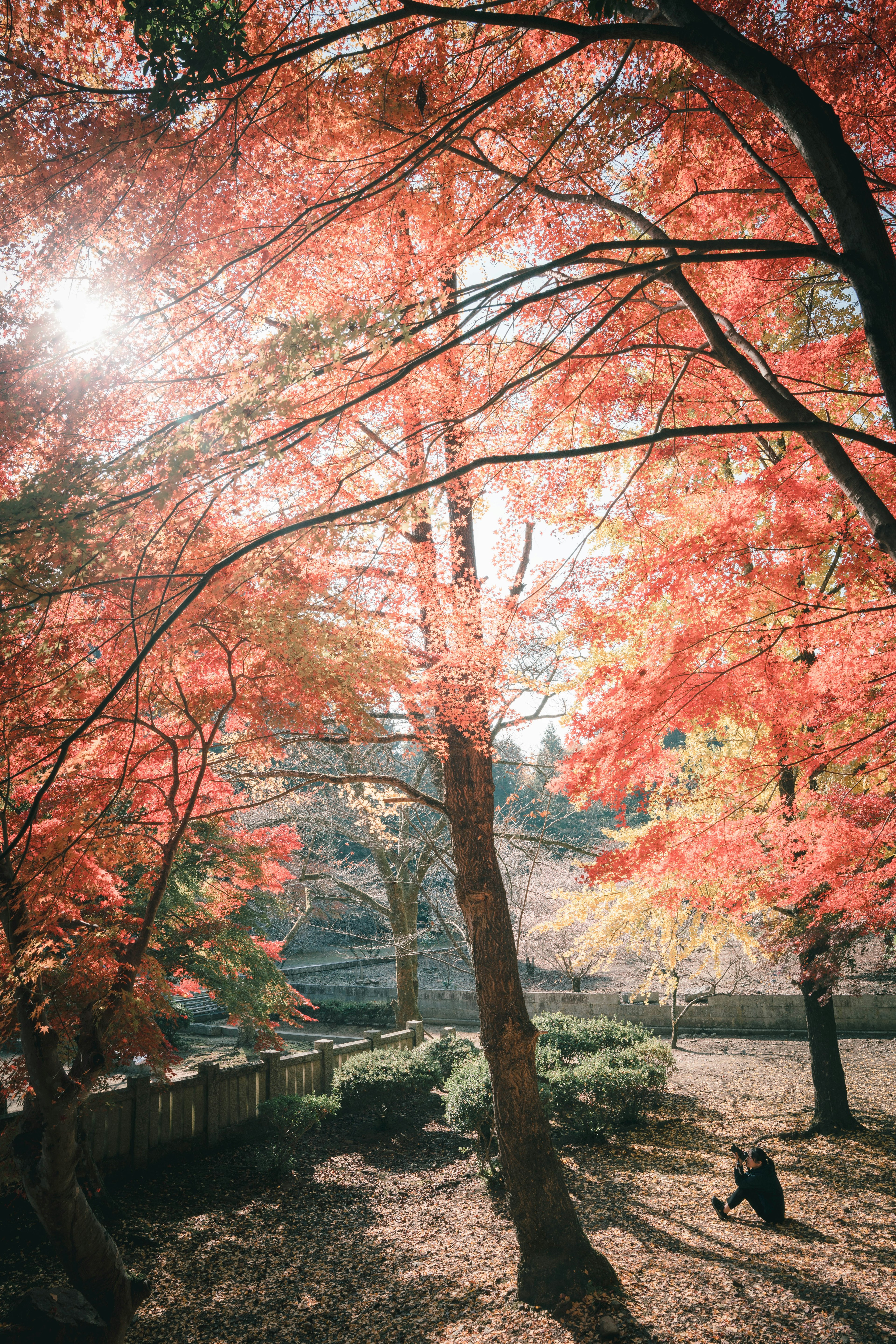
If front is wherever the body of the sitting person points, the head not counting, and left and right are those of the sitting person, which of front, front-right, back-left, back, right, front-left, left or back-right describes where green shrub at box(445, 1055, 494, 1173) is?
front-right

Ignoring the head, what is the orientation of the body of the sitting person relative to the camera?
to the viewer's left

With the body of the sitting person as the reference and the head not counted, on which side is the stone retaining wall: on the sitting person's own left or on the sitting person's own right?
on the sitting person's own right

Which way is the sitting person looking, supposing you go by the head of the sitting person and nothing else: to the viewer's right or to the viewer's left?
to the viewer's left

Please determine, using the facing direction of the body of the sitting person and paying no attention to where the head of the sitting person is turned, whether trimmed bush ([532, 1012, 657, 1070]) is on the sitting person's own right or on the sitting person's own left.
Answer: on the sitting person's own right

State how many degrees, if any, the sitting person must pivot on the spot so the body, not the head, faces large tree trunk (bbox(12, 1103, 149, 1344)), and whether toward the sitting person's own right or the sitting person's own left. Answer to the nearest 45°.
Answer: approximately 45° to the sitting person's own left

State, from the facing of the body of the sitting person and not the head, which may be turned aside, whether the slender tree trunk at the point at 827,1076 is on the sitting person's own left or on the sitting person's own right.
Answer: on the sitting person's own right

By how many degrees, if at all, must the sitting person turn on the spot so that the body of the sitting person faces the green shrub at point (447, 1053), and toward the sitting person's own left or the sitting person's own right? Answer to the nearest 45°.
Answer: approximately 45° to the sitting person's own right
